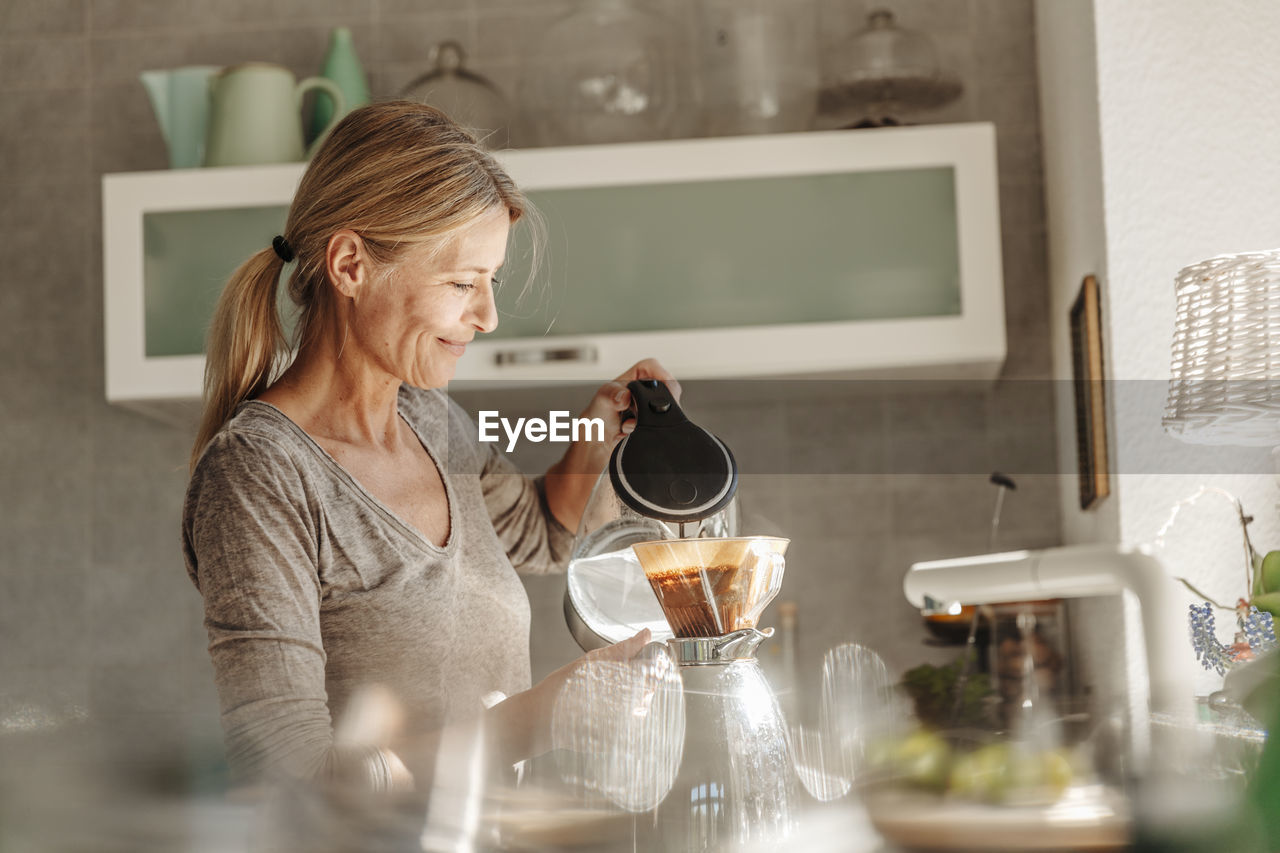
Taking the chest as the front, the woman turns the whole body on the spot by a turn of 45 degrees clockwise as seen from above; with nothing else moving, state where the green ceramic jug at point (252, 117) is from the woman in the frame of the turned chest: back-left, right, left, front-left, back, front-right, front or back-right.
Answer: back

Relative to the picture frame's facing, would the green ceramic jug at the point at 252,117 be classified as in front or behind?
in front

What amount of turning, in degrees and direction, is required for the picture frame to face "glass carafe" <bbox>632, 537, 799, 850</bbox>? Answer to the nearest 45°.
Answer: approximately 90° to its left

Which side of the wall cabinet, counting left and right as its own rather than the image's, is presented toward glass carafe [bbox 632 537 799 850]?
front

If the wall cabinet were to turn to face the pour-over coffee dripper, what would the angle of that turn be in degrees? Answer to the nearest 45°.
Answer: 0° — it already faces it

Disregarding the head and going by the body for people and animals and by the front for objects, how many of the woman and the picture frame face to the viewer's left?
1

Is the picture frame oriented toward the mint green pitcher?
yes

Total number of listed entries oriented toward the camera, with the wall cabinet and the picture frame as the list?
1

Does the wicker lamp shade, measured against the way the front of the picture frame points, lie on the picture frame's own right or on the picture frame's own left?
on the picture frame's own left

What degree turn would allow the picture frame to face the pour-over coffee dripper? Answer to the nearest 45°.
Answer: approximately 90° to its left

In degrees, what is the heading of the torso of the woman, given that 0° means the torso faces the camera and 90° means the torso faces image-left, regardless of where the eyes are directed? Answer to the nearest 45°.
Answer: approximately 315°

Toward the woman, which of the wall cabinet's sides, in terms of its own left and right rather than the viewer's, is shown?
front

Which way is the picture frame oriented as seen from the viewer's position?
to the viewer's left

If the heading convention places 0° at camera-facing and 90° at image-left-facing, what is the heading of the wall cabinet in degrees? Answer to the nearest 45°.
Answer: approximately 0°

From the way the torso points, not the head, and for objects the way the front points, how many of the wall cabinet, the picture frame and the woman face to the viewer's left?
1

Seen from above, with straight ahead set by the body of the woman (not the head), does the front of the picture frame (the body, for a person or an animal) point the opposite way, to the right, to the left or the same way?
the opposite way

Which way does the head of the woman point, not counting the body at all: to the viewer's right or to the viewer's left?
to the viewer's right
